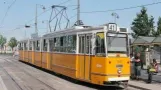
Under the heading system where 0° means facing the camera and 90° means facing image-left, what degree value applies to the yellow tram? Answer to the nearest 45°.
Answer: approximately 315°
